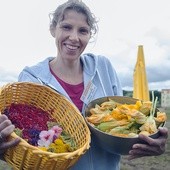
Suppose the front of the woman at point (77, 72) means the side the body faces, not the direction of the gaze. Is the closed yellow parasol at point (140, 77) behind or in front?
behind

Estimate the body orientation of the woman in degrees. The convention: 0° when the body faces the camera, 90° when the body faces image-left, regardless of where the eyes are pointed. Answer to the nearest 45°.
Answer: approximately 0°
